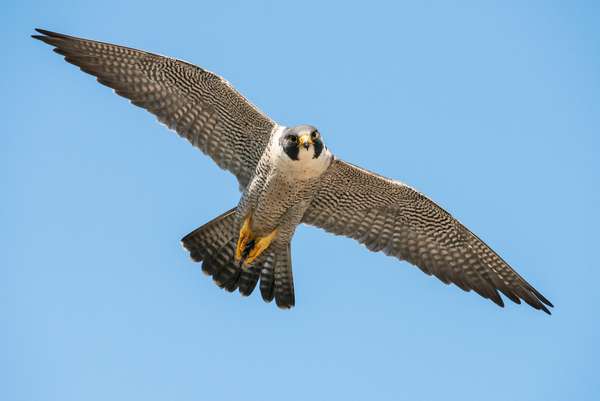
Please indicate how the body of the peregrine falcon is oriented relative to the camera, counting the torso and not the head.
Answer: toward the camera
